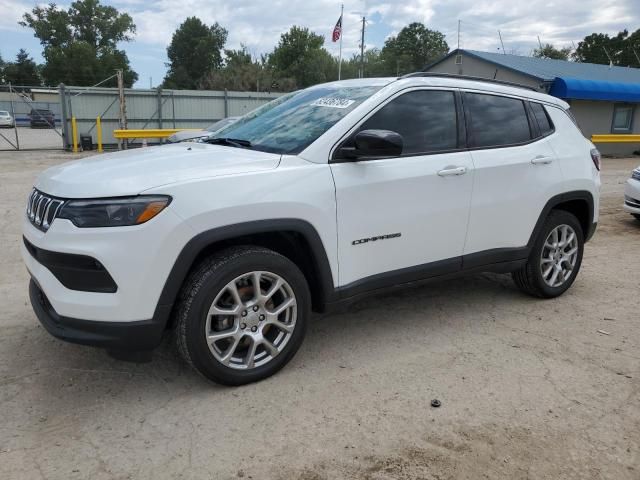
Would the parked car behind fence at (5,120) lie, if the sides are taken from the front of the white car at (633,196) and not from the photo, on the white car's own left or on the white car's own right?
on the white car's own right

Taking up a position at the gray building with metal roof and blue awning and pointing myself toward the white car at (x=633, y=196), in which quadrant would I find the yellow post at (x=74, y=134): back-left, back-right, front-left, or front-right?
front-right

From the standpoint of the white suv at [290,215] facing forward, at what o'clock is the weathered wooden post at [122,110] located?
The weathered wooden post is roughly at 4 o'clock from the white suv.

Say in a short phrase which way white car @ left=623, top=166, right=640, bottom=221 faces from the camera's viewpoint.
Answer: facing the viewer and to the left of the viewer

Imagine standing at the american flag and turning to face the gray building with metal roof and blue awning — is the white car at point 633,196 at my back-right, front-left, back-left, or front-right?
front-right

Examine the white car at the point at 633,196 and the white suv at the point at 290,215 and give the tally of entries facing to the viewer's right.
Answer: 0

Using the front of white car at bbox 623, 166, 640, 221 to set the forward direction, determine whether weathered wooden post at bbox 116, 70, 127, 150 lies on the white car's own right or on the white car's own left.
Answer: on the white car's own right

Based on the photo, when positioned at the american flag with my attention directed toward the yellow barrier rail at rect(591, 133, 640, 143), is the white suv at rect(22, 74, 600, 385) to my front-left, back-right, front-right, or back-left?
front-right

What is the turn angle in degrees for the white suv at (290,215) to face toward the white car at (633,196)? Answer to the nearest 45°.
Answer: approximately 180°

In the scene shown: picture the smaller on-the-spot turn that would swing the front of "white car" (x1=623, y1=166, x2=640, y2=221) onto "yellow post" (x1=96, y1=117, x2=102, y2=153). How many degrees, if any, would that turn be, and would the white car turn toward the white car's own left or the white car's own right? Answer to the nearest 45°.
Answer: approximately 45° to the white car's own right

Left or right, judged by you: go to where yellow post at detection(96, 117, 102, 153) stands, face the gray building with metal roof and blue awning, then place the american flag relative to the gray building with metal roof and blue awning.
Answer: left

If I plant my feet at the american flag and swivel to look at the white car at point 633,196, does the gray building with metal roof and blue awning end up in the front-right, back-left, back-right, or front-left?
front-left

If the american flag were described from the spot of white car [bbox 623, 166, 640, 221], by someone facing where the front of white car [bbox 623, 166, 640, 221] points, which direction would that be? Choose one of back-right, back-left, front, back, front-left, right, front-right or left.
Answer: right

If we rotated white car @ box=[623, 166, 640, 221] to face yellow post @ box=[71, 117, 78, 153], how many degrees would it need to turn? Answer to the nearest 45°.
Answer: approximately 45° to its right

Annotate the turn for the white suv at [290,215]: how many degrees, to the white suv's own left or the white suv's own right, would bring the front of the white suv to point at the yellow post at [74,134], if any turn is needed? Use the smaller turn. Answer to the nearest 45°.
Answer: approximately 90° to the white suv's own right
